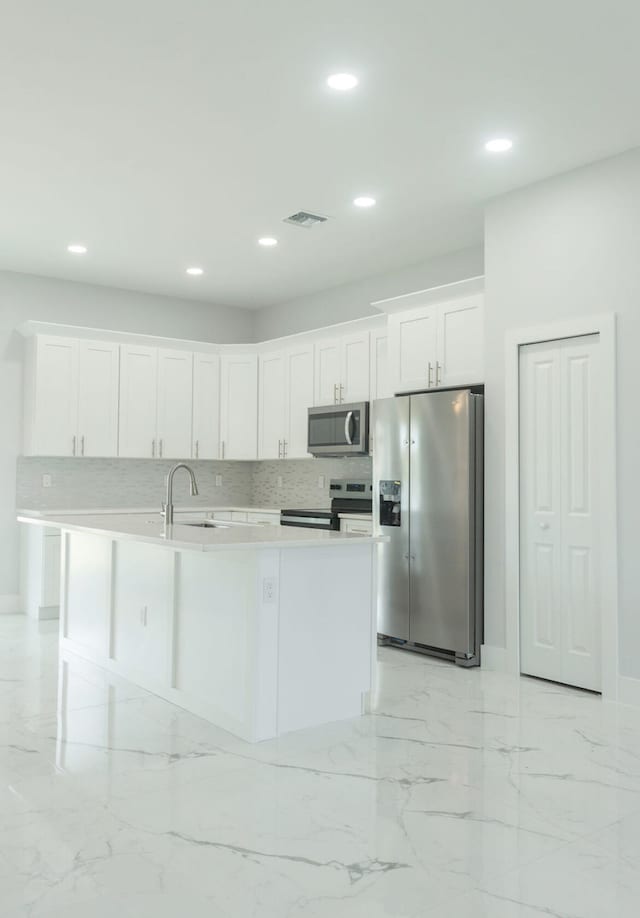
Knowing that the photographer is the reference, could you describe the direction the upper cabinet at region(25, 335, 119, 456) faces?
facing the viewer and to the right of the viewer

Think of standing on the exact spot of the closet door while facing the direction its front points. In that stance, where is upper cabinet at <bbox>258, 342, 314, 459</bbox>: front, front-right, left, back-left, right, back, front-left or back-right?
right

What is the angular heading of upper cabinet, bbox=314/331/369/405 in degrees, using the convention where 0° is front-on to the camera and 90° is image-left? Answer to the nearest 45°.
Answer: approximately 45°

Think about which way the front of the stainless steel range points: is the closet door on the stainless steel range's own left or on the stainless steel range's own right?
on the stainless steel range's own left

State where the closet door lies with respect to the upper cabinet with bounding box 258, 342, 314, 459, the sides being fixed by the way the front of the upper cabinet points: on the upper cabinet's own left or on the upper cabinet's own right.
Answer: on the upper cabinet's own left

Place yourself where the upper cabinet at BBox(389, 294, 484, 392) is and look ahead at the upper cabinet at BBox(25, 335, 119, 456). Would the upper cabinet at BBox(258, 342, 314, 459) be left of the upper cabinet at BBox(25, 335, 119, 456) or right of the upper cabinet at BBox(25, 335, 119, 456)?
right

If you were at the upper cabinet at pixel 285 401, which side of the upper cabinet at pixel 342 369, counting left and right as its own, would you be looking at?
right

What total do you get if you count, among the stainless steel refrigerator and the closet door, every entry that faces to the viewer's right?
0

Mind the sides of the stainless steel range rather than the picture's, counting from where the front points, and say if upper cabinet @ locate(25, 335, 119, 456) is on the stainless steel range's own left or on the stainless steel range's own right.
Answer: on the stainless steel range's own right

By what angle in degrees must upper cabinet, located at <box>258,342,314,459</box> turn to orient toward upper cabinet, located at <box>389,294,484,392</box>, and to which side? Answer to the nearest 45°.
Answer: approximately 90° to its left

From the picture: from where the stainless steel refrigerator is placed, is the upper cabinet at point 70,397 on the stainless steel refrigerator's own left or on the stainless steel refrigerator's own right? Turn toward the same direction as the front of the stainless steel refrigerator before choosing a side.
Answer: on the stainless steel refrigerator's own right

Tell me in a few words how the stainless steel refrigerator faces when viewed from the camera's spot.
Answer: facing the viewer and to the left of the viewer

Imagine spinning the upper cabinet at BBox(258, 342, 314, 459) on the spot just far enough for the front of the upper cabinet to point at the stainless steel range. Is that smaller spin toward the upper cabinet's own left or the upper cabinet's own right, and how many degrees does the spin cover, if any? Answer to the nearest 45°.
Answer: approximately 90° to the upper cabinet's own left

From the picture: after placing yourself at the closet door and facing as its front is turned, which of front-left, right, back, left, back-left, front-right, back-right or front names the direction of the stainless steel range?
right

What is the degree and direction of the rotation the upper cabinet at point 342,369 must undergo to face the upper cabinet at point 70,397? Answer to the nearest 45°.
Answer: approximately 45° to its right
